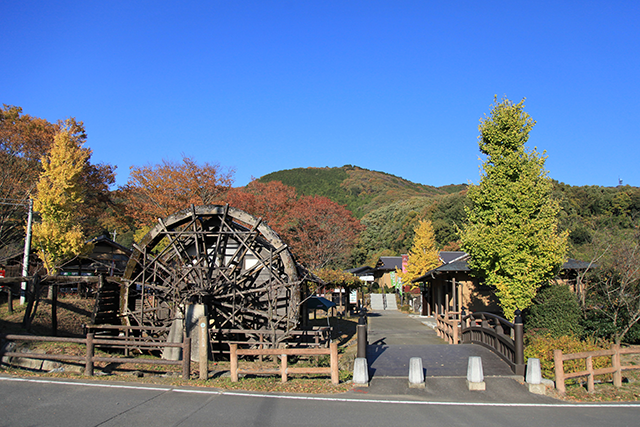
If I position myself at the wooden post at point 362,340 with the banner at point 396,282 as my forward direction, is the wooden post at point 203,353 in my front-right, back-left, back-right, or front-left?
back-left

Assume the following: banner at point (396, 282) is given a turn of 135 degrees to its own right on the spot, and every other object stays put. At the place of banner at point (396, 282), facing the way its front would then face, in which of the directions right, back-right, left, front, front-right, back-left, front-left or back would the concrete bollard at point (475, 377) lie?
back-left

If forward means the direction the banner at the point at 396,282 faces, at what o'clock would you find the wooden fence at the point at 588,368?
The wooden fence is roughly at 12 o'clock from the banner.

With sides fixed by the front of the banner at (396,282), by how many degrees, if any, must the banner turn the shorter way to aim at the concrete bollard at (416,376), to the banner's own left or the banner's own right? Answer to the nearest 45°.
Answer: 0° — it already faces it

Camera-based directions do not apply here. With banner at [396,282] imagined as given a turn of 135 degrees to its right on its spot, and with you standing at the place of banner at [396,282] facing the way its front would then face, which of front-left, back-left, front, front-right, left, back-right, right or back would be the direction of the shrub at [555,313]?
back-left

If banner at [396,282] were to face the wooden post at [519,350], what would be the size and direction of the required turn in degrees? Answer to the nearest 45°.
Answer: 0° — it already faces it

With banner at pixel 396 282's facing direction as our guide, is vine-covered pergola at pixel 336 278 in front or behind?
in front

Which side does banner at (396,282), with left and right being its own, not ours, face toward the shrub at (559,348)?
front

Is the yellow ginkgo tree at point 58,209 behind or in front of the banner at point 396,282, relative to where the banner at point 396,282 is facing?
in front

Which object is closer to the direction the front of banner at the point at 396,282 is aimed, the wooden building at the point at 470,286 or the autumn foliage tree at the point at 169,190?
the wooden building

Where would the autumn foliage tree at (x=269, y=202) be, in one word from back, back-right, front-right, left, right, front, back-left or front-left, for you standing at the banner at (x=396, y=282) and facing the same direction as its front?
front-right

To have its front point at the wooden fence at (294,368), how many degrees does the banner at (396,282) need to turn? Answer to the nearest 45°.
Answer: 0° — it already faces it

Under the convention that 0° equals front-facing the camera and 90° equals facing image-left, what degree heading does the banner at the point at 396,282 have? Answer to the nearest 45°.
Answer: approximately 0°

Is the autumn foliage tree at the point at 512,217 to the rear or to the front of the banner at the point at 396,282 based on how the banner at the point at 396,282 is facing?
to the front
